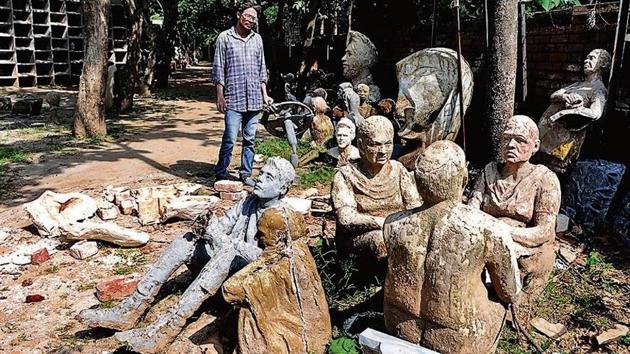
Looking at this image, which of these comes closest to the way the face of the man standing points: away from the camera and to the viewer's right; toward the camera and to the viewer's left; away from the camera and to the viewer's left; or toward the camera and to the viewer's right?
toward the camera and to the viewer's right

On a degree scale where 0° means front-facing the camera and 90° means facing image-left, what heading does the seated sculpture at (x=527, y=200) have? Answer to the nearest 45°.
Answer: approximately 45°

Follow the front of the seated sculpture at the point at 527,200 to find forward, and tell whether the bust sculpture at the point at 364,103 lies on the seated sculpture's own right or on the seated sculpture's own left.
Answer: on the seated sculpture's own right

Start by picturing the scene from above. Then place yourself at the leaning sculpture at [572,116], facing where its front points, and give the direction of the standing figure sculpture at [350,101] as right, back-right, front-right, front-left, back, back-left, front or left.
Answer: right

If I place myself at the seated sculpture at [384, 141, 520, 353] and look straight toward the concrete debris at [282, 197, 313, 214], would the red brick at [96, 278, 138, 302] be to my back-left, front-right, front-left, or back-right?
front-left

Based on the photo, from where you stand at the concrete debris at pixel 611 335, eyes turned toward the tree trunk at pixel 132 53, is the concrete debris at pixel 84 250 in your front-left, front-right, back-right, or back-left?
front-left

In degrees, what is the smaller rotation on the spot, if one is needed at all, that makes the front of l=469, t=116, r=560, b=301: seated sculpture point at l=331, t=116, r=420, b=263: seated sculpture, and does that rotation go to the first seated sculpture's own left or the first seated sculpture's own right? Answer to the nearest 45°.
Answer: approximately 45° to the first seated sculpture's own right

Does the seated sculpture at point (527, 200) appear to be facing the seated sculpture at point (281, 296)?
yes

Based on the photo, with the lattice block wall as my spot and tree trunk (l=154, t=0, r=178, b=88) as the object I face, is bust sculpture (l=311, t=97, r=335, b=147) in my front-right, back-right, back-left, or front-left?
front-right

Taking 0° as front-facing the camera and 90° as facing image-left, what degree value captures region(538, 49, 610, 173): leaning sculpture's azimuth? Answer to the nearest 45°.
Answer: approximately 45°

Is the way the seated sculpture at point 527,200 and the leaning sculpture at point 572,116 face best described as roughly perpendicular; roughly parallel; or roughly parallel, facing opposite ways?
roughly parallel
